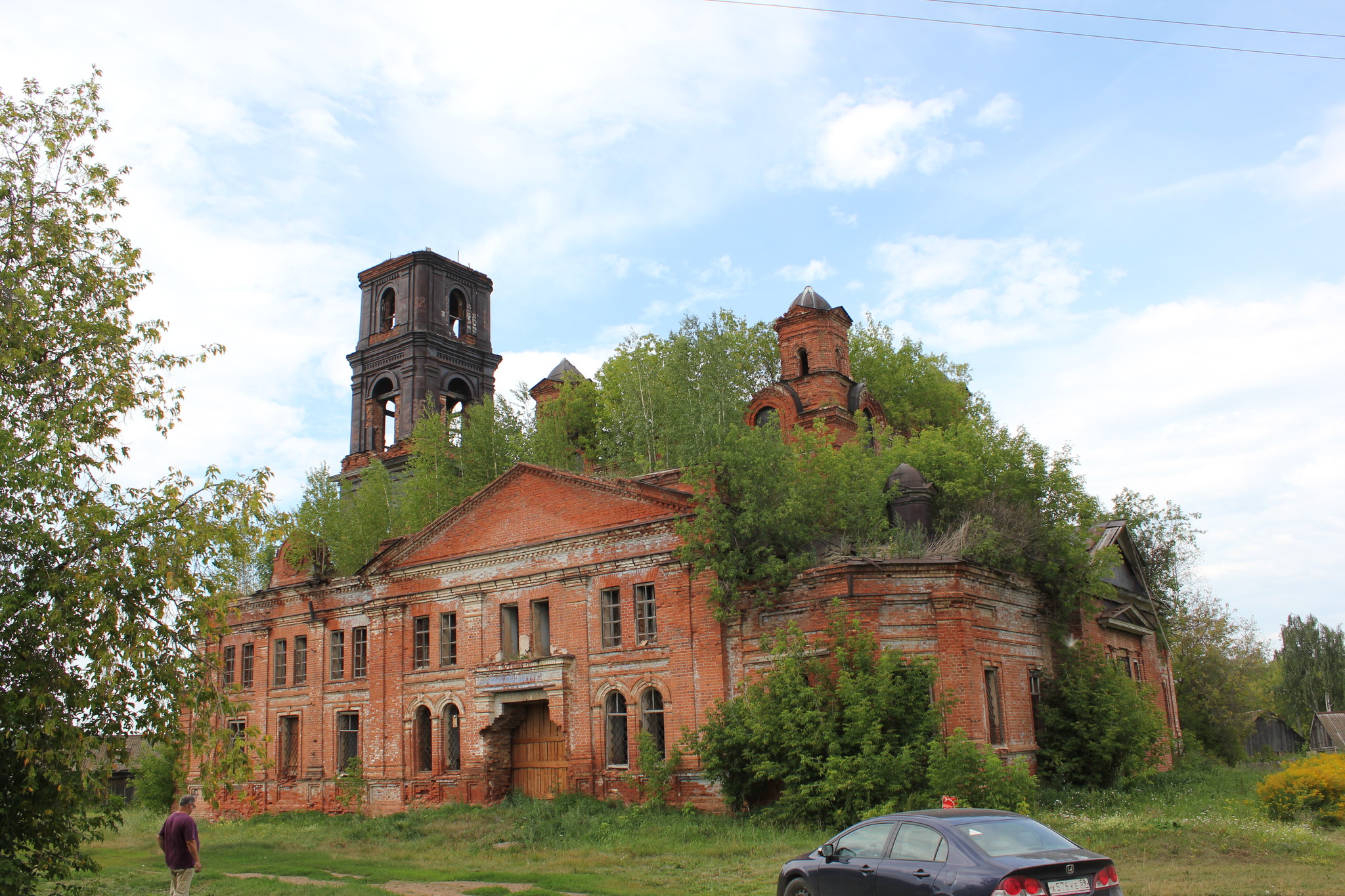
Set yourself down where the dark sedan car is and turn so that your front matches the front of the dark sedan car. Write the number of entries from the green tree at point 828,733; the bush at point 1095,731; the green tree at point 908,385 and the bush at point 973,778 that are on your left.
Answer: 0

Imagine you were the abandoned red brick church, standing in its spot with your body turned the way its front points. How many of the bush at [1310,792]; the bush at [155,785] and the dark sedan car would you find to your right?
1

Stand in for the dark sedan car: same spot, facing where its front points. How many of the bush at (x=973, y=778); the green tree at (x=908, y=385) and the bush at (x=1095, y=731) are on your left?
0

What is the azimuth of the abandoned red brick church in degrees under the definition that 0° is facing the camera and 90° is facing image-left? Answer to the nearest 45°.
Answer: approximately 45°

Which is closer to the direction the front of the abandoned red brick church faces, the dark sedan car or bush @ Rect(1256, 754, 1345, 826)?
the dark sedan car

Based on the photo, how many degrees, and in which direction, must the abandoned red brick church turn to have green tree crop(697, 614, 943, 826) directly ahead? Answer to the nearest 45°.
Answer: approximately 90° to its left

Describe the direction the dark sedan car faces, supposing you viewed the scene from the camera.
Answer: facing away from the viewer and to the left of the viewer

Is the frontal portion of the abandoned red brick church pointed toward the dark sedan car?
no

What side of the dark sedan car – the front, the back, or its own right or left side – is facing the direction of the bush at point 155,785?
front

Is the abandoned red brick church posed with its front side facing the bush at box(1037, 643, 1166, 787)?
no

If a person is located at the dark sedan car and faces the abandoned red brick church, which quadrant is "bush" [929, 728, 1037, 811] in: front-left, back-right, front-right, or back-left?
front-right

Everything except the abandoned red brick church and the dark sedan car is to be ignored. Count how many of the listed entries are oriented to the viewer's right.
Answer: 0

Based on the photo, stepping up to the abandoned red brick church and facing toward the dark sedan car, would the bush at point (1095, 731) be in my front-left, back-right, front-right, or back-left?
front-left

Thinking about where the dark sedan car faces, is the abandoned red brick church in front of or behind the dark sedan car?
in front

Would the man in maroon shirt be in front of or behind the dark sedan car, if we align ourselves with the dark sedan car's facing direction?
in front

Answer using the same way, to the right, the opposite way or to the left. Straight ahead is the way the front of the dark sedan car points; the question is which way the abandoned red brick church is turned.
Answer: to the left

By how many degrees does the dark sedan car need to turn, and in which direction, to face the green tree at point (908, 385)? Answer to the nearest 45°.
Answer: approximately 45° to its right

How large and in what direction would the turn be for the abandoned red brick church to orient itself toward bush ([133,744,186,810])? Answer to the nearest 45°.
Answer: approximately 90° to its right
